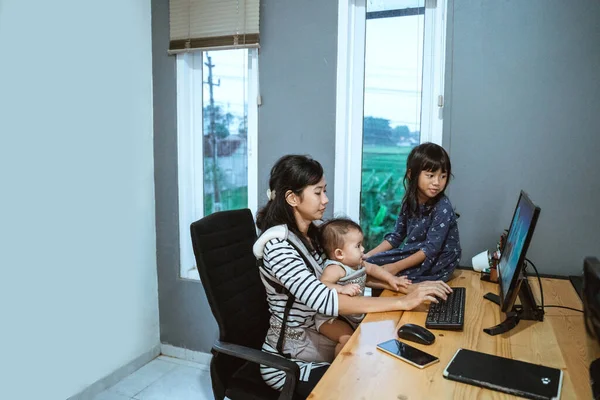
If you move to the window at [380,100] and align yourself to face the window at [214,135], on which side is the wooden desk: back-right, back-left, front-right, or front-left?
back-left

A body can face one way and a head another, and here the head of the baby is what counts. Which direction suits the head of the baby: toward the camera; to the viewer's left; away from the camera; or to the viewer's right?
to the viewer's right

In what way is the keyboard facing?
to the viewer's left

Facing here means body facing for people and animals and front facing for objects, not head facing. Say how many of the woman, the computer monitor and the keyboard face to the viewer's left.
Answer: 2

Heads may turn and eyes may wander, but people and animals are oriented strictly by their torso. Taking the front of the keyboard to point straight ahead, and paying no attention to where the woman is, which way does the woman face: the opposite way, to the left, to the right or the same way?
the opposite way

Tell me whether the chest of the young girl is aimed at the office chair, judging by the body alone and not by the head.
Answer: yes

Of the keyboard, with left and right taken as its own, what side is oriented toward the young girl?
right

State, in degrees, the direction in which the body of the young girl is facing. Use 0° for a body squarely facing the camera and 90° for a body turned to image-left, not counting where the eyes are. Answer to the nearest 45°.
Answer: approximately 45°

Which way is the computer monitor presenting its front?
to the viewer's left

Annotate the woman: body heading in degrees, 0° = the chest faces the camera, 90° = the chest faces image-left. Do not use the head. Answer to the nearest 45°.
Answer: approximately 270°
